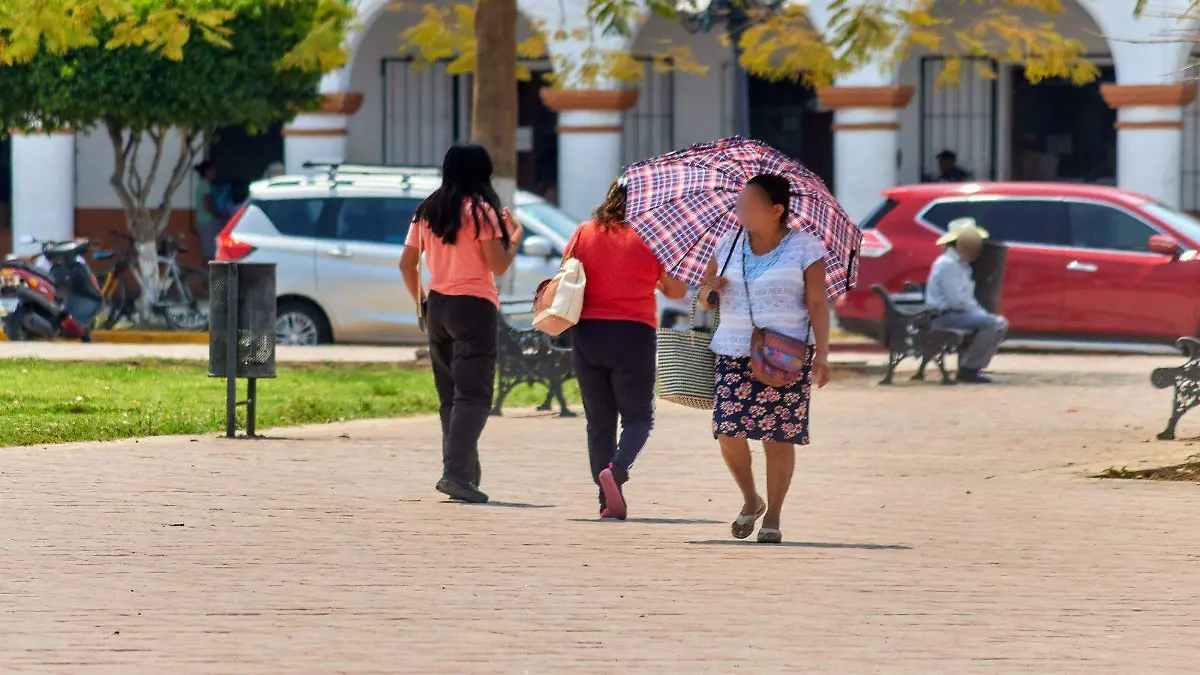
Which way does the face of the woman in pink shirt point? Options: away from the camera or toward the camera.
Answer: away from the camera

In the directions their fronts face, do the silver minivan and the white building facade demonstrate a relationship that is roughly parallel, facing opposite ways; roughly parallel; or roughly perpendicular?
roughly perpendicular

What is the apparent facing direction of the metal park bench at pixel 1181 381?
to the viewer's left

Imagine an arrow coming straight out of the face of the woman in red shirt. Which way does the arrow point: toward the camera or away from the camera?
away from the camera

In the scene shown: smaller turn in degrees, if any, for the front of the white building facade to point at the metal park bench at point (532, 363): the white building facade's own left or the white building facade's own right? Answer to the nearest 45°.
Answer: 0° — it already faces it

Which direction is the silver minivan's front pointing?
to the viewer's right

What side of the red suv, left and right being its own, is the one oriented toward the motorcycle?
back

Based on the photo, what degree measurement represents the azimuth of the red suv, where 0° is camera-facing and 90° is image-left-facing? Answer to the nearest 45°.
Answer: approximately 270°
